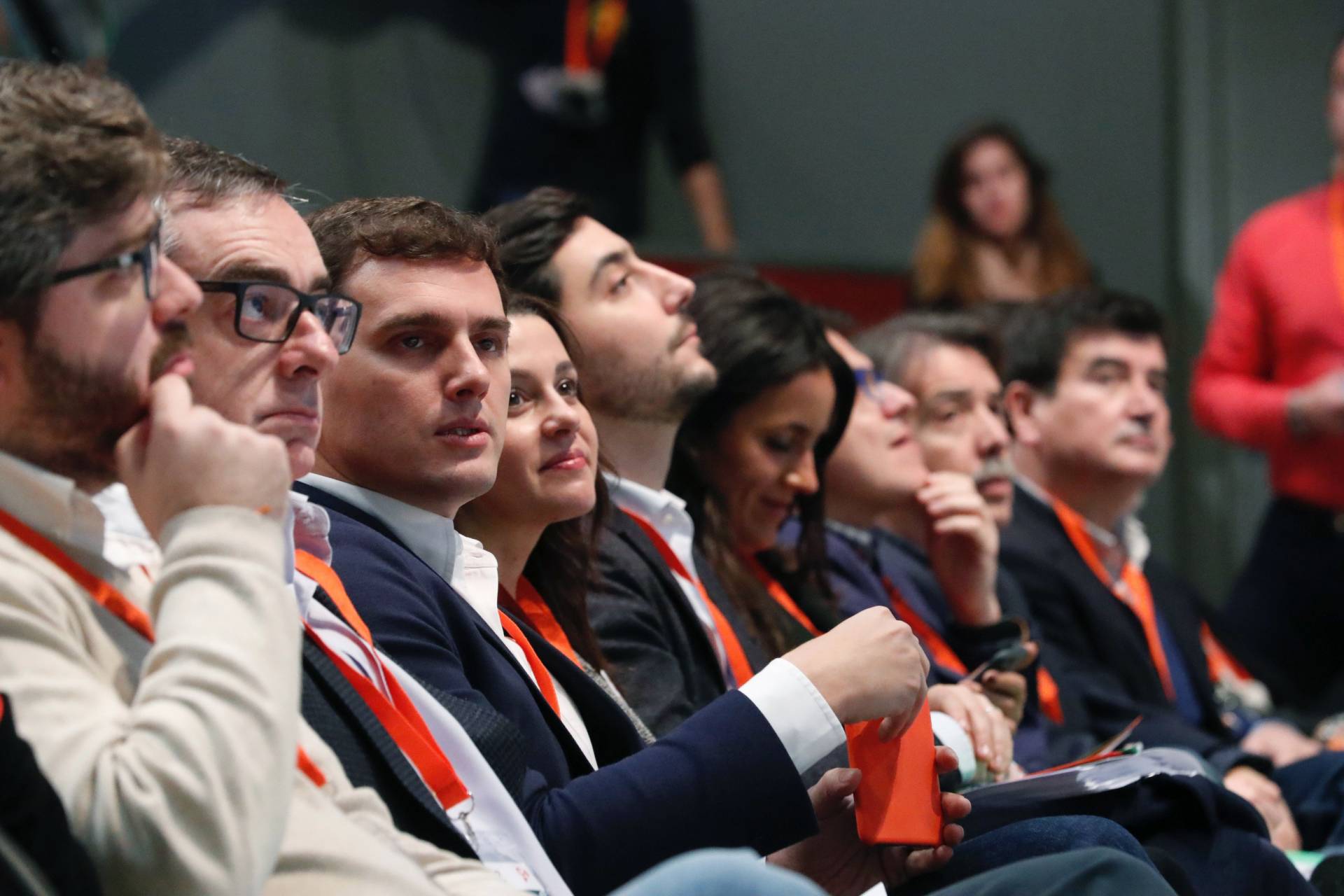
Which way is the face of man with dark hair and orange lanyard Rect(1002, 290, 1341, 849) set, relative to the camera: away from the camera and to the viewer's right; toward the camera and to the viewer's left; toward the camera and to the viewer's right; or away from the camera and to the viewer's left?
toward the camera and to the viewer's right

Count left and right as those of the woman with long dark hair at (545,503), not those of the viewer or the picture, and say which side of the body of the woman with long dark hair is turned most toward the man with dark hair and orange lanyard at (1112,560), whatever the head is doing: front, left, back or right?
left

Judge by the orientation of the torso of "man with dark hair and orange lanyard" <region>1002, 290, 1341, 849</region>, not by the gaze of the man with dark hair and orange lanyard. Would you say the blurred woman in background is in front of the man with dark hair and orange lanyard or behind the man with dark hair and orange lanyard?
behind

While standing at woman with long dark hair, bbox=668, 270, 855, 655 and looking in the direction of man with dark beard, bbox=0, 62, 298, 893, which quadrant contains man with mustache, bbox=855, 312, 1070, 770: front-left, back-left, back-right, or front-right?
back-left

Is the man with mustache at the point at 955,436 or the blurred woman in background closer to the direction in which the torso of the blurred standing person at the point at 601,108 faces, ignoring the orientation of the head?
the man with mustache

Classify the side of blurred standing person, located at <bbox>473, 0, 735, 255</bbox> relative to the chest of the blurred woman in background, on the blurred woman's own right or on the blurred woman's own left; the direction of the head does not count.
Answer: on the blurred woman's own right

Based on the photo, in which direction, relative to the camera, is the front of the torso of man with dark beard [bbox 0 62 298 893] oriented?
to the viewer's right

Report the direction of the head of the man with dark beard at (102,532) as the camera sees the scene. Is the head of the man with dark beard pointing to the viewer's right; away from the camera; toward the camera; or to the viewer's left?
to the viewer's right

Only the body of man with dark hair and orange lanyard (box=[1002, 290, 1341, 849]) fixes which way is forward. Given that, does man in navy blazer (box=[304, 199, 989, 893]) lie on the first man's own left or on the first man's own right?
on the first man's own right

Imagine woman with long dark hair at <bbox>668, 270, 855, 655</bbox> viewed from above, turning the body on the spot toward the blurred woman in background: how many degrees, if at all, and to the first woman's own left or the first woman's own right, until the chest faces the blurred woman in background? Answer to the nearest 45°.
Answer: approximately 135° to the first woman's own left

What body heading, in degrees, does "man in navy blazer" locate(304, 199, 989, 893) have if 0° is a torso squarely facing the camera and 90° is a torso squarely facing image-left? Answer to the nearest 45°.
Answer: approximately 315°
